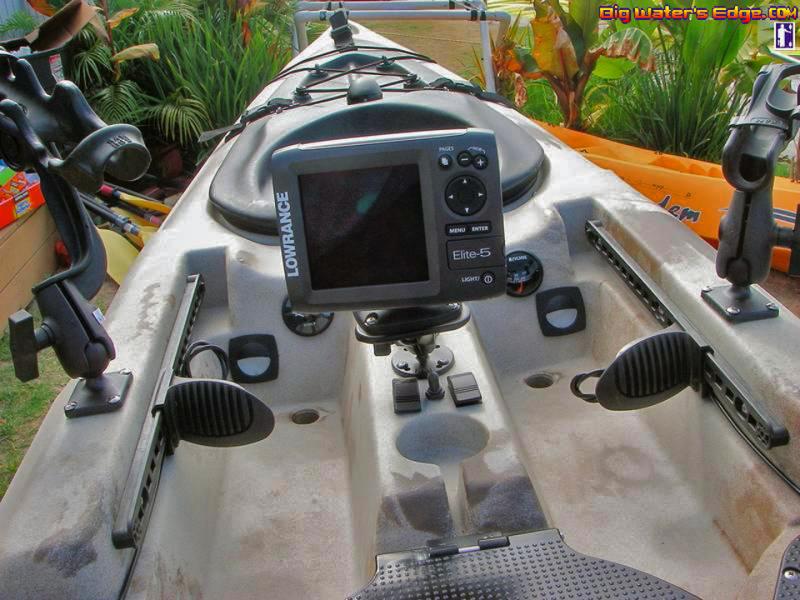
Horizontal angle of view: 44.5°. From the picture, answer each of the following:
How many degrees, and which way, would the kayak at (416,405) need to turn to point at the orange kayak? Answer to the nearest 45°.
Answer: approximately 45° to its right

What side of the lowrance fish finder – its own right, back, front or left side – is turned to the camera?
front

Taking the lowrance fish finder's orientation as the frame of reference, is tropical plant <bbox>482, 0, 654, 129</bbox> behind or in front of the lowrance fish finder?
behind

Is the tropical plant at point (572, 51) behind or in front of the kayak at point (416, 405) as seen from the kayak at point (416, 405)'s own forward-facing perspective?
in front

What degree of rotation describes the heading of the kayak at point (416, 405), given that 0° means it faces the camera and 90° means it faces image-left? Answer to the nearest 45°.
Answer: approximately 180°

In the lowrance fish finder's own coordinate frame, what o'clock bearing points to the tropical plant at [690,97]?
The tropical plant is roughly at 7 o'clock from the lowrance fish finder.

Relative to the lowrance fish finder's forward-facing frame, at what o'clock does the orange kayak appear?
The orange kayak is roughly at 7 o'clock from the lowrance fish finder.

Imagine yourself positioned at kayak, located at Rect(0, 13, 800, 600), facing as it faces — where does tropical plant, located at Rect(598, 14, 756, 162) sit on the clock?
The tropical plant is roughly at 1 o'clock from the kayak.
